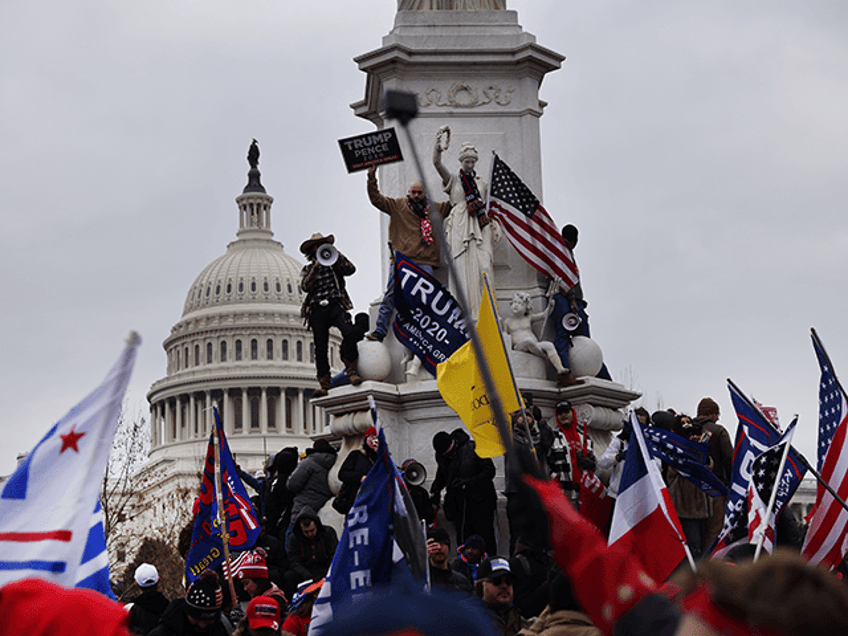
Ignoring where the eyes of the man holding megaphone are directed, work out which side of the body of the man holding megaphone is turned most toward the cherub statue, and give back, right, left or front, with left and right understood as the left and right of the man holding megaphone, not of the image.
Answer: left

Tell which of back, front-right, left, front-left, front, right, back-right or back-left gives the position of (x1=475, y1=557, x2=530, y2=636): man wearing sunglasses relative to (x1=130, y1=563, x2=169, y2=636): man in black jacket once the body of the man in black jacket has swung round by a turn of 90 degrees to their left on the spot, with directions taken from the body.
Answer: back-left

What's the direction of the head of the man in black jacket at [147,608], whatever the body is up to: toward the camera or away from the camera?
away from the camera

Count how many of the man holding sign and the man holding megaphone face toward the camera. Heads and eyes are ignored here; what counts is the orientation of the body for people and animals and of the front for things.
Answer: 2

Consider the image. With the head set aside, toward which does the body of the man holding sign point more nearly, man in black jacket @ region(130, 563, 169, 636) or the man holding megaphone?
the man in black jacket
